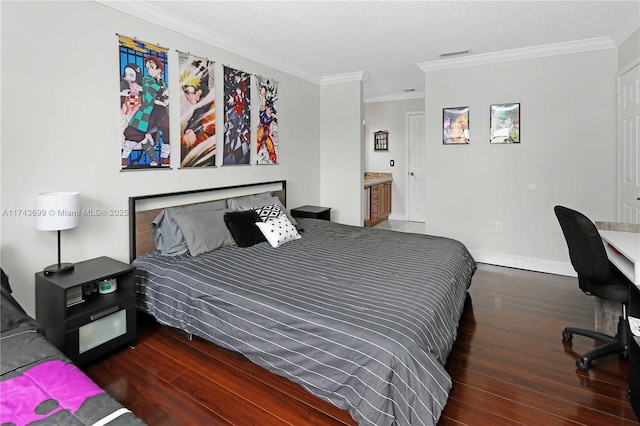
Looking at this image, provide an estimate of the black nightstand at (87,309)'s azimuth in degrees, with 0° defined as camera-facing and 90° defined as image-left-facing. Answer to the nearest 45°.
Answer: approximately 315°

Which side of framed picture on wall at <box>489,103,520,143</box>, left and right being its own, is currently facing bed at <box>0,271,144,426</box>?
front

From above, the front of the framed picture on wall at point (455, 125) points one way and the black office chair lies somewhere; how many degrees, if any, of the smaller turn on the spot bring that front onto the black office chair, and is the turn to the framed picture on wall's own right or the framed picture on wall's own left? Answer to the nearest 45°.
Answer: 0° — it already faces it

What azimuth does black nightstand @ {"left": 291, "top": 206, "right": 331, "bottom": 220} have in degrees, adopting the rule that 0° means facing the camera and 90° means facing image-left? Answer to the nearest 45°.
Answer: approximately 315°

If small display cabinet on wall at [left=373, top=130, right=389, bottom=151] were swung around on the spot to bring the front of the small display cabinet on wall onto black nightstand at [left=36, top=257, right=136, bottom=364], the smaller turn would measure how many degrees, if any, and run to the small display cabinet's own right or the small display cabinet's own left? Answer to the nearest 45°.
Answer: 0° — it already faces it

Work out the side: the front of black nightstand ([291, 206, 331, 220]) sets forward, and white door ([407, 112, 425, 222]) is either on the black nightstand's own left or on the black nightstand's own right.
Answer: on the black nightstand's own left

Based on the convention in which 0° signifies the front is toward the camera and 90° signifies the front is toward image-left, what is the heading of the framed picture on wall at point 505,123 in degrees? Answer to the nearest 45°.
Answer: approximately 0°

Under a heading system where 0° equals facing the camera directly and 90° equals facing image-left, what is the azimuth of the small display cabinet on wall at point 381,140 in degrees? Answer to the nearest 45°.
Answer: approximately 0°

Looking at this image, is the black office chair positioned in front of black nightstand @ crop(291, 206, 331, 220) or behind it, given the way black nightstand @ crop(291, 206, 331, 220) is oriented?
in front

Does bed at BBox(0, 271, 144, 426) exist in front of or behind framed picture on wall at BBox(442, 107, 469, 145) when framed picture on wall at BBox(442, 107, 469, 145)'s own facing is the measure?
in front

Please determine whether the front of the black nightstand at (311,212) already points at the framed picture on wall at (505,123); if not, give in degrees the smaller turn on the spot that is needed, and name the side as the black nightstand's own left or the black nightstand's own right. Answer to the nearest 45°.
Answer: approximately 45° to the black nightstand's own left
